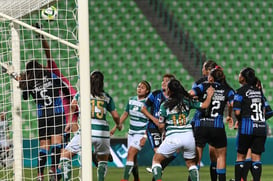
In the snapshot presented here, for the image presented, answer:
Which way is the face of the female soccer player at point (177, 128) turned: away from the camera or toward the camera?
away from the camera

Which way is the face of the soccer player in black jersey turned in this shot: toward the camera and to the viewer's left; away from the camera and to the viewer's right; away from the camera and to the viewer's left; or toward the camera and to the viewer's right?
away from the camera and to the viewer's left

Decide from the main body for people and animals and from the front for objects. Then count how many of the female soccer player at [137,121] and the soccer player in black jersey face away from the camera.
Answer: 1

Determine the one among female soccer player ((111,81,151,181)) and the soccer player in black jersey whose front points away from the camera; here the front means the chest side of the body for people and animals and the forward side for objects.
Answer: the soccer player in black jersey

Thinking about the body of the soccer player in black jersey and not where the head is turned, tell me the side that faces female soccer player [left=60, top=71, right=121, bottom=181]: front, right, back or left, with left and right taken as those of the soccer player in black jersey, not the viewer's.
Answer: right

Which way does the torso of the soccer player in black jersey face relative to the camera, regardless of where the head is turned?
away from the camera

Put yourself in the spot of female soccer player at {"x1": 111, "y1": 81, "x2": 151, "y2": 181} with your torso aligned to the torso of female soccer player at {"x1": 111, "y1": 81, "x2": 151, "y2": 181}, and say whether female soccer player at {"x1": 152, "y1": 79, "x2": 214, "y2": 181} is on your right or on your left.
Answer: on your left

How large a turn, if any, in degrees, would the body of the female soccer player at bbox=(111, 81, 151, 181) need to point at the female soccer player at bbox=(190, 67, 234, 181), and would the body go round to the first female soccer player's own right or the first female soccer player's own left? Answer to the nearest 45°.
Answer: approximately 90° to the first female soccer player's own left

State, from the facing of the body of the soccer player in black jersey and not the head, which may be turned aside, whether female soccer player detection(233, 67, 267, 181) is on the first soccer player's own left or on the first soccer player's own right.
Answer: on the first soccer player's own right
